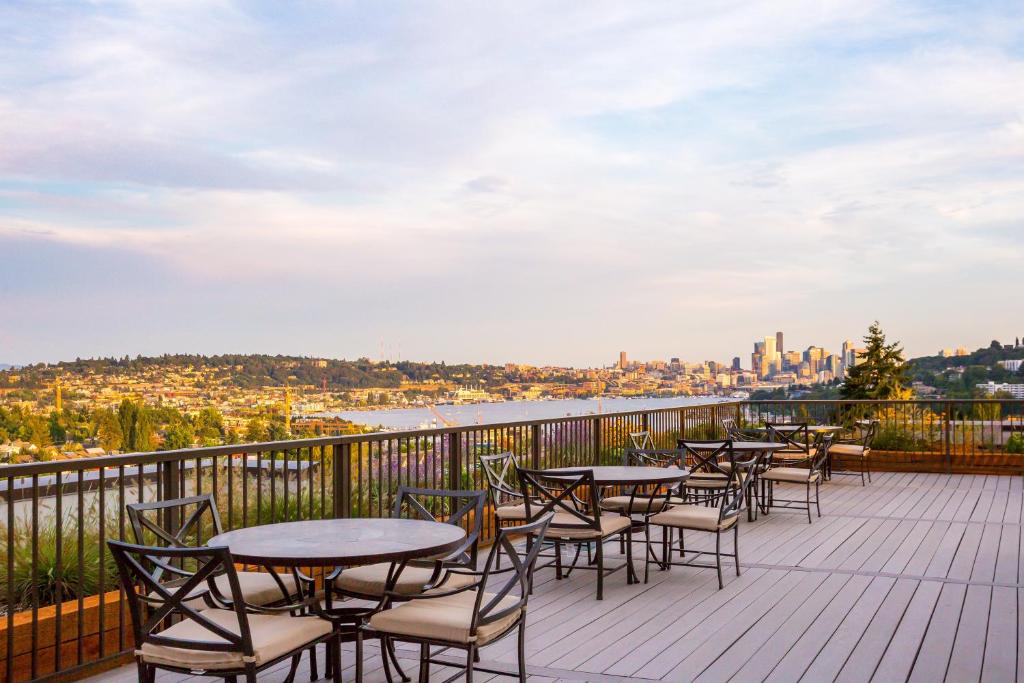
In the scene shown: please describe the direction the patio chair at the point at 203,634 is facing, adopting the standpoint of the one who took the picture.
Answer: facing away from the viewer and to the right of the viewer

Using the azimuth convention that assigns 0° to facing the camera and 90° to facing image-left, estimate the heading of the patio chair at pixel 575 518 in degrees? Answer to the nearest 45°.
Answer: approximately 225°

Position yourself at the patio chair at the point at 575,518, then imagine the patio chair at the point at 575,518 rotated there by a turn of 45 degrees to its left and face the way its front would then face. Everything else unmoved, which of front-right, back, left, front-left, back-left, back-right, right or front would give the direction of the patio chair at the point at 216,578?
back-left

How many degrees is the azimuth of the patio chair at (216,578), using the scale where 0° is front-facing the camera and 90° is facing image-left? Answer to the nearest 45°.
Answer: approximately 315°

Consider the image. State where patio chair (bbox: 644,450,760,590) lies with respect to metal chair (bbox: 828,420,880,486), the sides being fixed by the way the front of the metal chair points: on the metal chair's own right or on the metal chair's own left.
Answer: on the metal chair's own left

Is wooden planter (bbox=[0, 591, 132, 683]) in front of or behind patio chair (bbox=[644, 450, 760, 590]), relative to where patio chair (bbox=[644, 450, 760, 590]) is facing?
in front

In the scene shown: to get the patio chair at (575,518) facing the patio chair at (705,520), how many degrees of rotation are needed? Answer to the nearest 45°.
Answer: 0° — it already faces it

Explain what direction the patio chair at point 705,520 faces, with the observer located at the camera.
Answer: facing to the left of the viewer

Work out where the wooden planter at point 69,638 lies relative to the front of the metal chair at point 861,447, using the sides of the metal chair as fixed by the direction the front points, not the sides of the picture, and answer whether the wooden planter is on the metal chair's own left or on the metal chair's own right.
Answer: on the metal chair's own left

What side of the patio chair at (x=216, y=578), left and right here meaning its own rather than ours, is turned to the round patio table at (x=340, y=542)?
front

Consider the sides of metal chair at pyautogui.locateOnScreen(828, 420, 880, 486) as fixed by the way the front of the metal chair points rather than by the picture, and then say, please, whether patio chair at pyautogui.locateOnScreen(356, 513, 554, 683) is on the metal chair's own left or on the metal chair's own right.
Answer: on the metal chair's own left

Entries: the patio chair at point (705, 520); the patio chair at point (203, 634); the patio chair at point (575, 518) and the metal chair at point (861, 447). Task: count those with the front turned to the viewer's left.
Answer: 2

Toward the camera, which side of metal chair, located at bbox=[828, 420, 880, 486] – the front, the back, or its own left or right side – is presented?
left

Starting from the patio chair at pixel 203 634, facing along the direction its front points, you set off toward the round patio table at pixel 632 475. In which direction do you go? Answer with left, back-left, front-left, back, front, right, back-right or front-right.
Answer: front

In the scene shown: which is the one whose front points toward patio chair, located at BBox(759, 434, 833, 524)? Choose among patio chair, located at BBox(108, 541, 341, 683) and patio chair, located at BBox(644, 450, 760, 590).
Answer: patio chair, located at BBox(108, 541, 341, 683)
